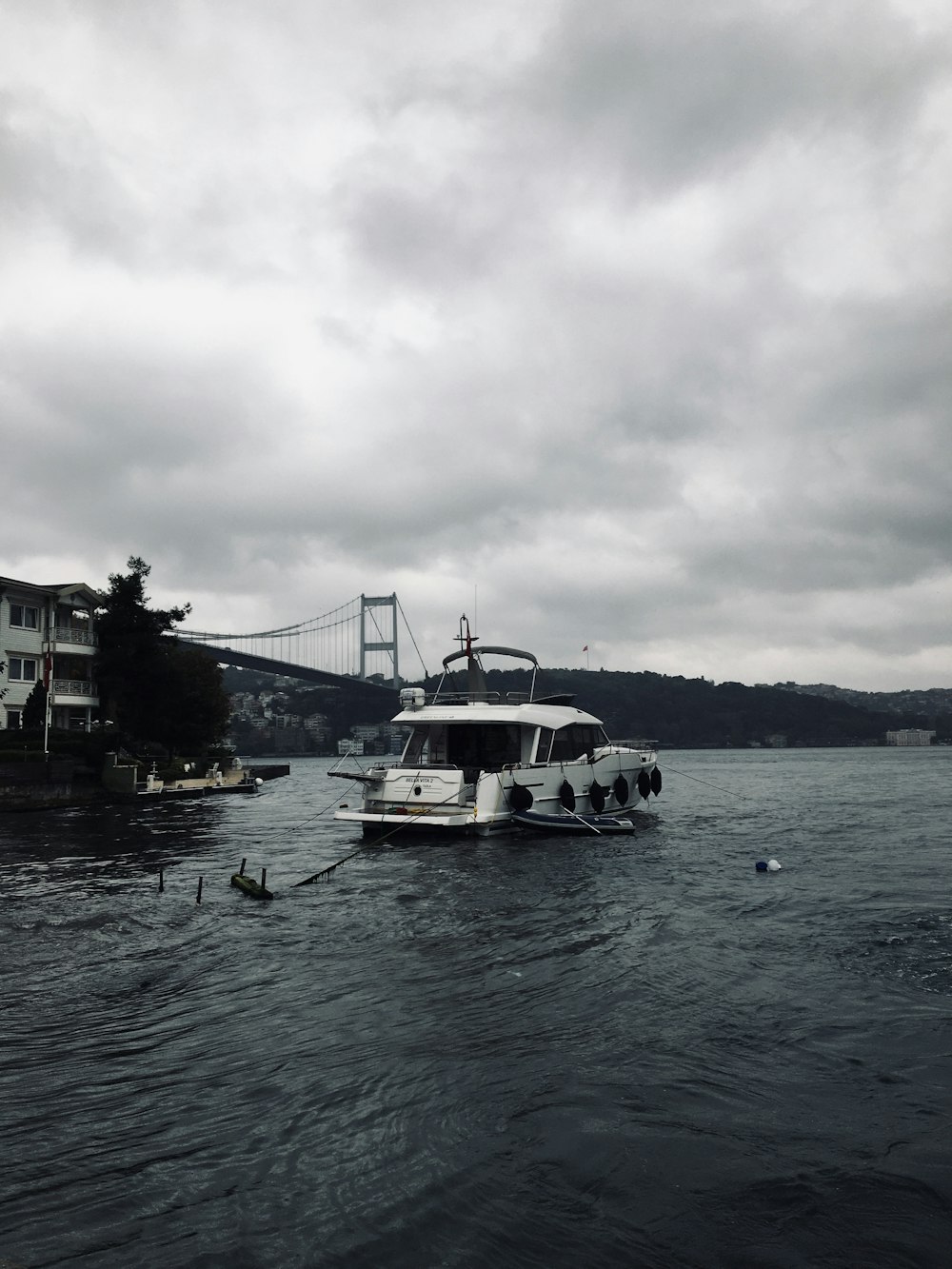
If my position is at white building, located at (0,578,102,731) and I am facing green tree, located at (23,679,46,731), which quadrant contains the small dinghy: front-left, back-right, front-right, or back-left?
front-left

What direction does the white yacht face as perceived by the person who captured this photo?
facing away from the viewer and to the right of the viewer

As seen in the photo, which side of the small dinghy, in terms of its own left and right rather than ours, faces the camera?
left

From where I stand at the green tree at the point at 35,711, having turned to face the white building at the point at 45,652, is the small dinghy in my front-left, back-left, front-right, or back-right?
back-right

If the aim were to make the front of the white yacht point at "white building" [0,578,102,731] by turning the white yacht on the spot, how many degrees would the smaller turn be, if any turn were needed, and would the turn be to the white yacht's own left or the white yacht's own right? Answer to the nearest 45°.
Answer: approximately 90° to the white yacht's own left

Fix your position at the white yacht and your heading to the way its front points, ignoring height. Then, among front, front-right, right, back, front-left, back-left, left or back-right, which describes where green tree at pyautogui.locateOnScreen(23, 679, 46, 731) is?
left
